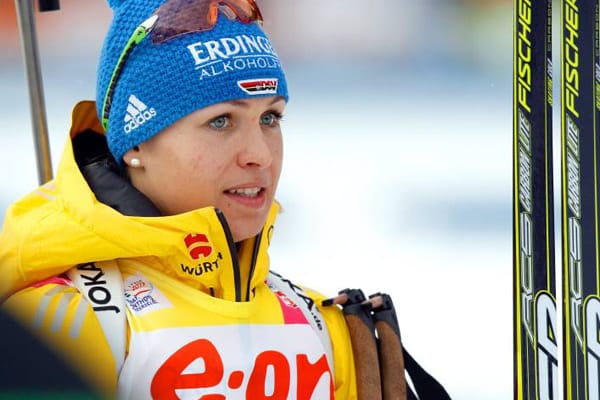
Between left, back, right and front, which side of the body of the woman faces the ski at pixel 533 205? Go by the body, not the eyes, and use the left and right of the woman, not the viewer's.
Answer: left

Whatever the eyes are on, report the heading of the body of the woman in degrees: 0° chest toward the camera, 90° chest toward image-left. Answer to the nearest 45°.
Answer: approximately 315°

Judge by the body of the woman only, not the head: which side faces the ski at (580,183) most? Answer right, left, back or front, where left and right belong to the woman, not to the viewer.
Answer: left
